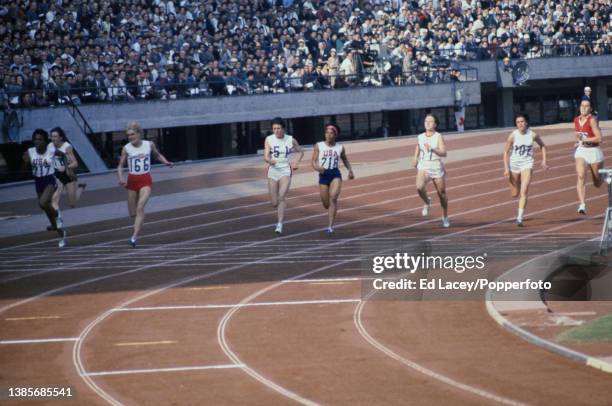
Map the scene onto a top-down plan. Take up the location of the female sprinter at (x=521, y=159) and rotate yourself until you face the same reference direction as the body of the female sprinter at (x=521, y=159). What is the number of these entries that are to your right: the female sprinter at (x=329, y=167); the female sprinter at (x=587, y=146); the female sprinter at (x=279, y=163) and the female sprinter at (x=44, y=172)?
3

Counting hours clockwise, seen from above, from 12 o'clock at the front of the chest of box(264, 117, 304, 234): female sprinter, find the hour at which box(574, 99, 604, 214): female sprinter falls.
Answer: box(574, 99, 604, 214): female sprinter is roughly at 9 o'clock from box(264, 117, 304, 234): female sprinter.

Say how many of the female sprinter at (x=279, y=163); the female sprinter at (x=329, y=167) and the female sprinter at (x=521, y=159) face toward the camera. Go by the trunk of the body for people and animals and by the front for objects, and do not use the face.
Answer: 3

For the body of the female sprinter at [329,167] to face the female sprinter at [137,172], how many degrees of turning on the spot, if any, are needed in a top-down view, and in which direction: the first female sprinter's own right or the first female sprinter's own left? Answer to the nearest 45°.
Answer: approximately 90° to the first female sprinter's own right

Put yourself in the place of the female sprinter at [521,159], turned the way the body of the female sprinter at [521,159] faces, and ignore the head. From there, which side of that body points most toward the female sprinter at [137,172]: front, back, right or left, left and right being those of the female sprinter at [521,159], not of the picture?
right

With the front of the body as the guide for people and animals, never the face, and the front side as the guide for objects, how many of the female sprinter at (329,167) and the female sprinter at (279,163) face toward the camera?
2

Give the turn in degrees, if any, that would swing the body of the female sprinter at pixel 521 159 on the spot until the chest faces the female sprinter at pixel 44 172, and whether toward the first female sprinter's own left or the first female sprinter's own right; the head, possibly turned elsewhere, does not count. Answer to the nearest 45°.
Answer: approximately 90° to the first female sprinter's own right

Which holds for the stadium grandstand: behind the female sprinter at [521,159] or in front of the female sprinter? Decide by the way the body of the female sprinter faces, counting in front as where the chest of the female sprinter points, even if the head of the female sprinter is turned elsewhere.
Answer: behind

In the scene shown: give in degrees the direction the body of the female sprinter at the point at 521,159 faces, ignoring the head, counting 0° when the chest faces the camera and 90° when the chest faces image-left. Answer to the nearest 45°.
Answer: approximately 0°

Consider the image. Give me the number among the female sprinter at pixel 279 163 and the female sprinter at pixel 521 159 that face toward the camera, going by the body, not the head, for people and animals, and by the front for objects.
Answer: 2

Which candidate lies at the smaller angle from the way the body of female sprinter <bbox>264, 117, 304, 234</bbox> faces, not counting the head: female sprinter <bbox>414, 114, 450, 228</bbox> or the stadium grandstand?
the female sprinter
